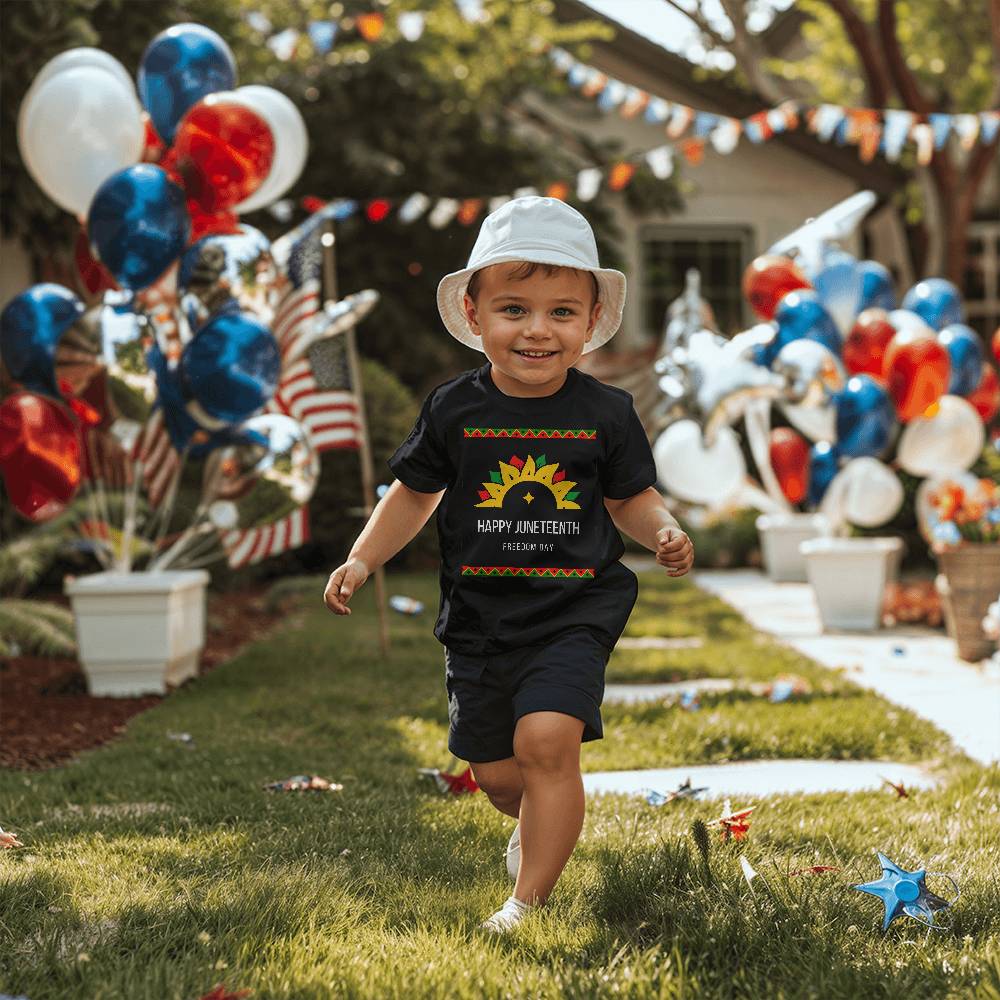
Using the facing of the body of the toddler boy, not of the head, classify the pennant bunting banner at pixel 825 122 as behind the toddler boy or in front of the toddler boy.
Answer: behind

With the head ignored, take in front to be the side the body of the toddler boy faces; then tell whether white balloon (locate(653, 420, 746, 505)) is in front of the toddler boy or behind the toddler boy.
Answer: behind

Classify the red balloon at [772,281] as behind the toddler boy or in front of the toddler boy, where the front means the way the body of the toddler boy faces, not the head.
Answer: behind

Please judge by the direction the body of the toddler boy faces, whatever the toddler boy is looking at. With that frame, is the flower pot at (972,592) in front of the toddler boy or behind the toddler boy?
behind

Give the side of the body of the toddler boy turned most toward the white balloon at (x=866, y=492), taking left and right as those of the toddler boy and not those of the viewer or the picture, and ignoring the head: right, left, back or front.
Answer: back

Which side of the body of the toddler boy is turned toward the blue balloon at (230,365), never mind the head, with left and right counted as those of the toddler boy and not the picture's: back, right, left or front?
back

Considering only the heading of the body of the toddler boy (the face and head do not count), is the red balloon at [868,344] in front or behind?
behind

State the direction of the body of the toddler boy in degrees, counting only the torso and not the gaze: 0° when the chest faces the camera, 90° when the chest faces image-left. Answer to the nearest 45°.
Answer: approximately 0°

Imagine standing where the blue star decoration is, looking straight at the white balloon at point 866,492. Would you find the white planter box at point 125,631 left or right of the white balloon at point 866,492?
left

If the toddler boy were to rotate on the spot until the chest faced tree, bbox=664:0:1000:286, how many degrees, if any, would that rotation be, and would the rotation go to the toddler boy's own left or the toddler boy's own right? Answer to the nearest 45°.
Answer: approximately 180°
